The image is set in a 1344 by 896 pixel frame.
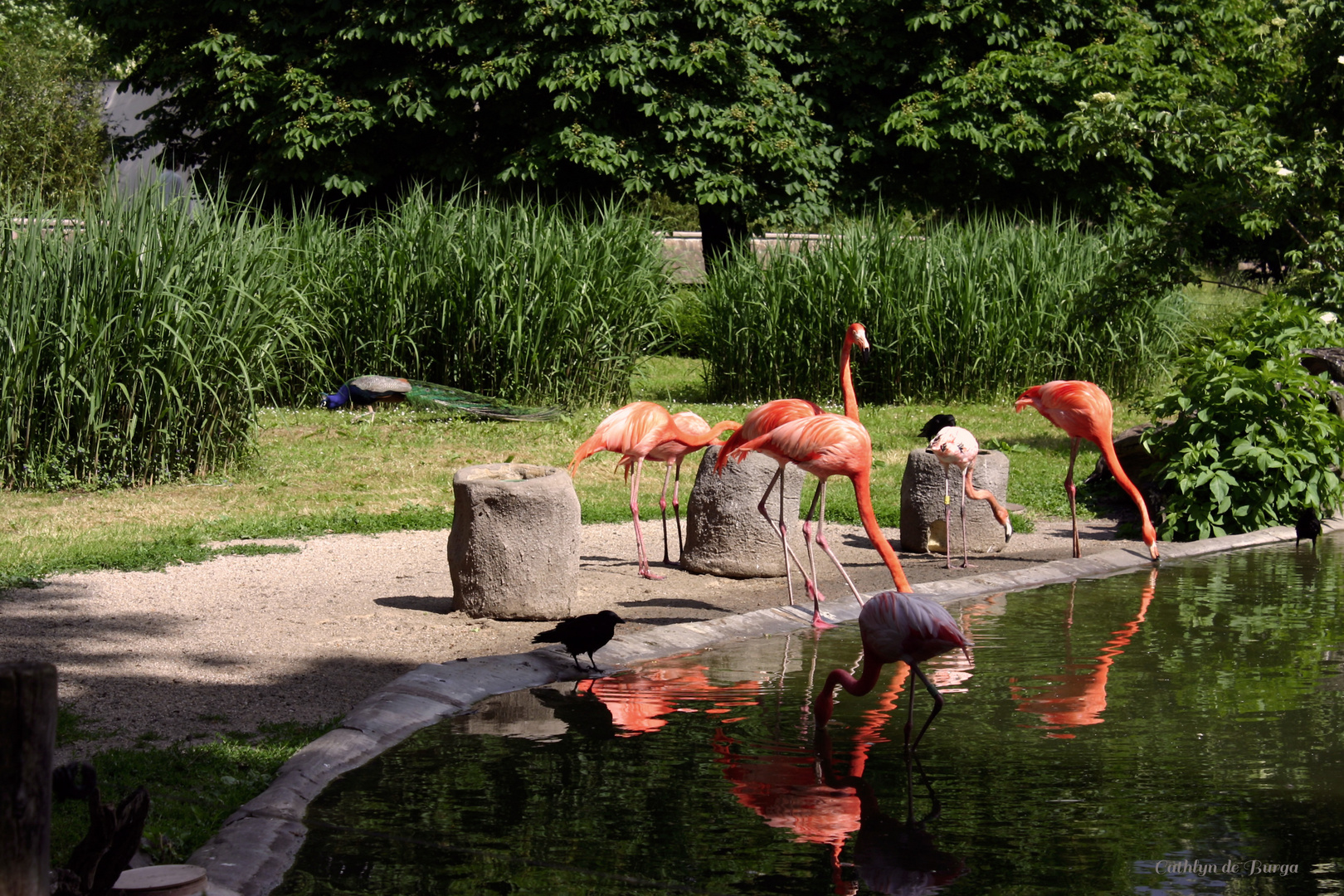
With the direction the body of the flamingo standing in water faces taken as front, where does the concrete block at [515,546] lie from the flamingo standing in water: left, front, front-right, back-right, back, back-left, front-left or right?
front-right

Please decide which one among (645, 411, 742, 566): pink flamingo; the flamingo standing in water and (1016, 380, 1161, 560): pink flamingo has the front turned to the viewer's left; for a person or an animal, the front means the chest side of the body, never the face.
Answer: the flamingo standing in water

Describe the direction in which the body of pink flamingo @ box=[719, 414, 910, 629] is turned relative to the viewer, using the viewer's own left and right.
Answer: facing to the right of the viewer

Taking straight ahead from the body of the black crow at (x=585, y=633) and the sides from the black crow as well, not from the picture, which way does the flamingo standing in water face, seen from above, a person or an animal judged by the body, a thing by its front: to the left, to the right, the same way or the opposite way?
the opposite way

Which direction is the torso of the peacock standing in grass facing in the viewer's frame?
to the viewer's left

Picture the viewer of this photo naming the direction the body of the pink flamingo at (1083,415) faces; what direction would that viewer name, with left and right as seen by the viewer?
facing to the right of the viewer

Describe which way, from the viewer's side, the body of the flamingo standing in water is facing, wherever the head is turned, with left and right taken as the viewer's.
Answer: facing to the left of the viewer

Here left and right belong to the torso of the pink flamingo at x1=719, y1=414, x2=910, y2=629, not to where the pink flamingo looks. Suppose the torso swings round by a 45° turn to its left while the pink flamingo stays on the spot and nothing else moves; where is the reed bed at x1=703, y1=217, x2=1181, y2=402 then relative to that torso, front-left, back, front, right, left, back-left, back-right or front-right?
front-left

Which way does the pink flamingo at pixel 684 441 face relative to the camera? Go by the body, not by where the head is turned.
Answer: to the viewer's right

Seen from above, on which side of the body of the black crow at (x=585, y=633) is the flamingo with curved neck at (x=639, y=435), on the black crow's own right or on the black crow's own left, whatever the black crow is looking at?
on the black crow's own left

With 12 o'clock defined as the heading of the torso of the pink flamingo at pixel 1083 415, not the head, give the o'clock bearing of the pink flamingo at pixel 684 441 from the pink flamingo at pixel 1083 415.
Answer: the pink flamingo at pixel 684 441 is roughly at 5 o'clock from the pink flamingo at pixel 1083 415.

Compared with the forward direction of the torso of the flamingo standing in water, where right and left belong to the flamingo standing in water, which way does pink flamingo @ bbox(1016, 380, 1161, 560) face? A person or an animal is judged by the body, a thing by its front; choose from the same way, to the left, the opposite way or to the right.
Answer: the opposite way

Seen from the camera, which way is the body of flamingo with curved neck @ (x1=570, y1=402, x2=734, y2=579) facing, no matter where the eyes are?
to the viewer's right
